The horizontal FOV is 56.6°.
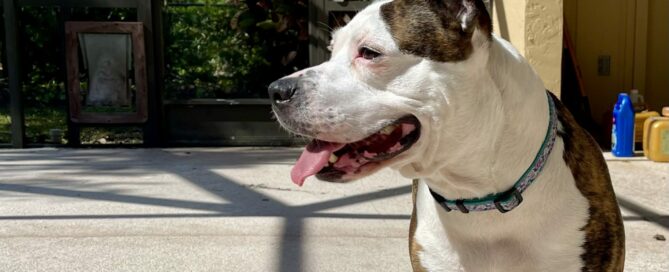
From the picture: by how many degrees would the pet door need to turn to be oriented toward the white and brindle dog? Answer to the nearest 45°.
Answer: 0° — it already faces it

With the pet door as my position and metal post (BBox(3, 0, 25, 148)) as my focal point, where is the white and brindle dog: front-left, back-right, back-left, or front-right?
back-left

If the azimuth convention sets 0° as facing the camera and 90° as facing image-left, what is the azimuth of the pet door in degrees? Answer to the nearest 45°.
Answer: approximately 0°

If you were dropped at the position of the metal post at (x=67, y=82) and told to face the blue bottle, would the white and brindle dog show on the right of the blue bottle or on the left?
right

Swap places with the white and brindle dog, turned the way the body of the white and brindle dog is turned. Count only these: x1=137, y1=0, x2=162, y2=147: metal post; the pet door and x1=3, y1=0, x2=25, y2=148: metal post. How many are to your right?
3

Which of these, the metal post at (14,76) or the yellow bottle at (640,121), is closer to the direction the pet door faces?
the yellow bottle

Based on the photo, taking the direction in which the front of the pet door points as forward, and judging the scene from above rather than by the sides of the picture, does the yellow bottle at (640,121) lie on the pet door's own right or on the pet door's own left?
on the pet door's own left

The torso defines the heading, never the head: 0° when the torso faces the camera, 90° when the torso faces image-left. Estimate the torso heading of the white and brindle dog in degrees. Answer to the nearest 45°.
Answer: approximately 45°

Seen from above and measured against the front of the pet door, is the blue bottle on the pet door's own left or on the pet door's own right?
on the pet door's own left
